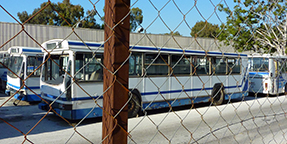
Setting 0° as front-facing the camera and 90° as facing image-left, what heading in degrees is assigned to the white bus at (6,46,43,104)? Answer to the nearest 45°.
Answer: approximately 45°

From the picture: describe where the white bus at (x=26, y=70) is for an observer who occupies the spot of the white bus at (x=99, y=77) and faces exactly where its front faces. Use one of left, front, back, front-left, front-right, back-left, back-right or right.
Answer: right

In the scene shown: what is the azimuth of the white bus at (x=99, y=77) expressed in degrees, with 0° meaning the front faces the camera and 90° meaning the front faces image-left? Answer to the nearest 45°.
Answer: approximately 45°

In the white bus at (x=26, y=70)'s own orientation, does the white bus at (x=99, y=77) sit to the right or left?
on its left
